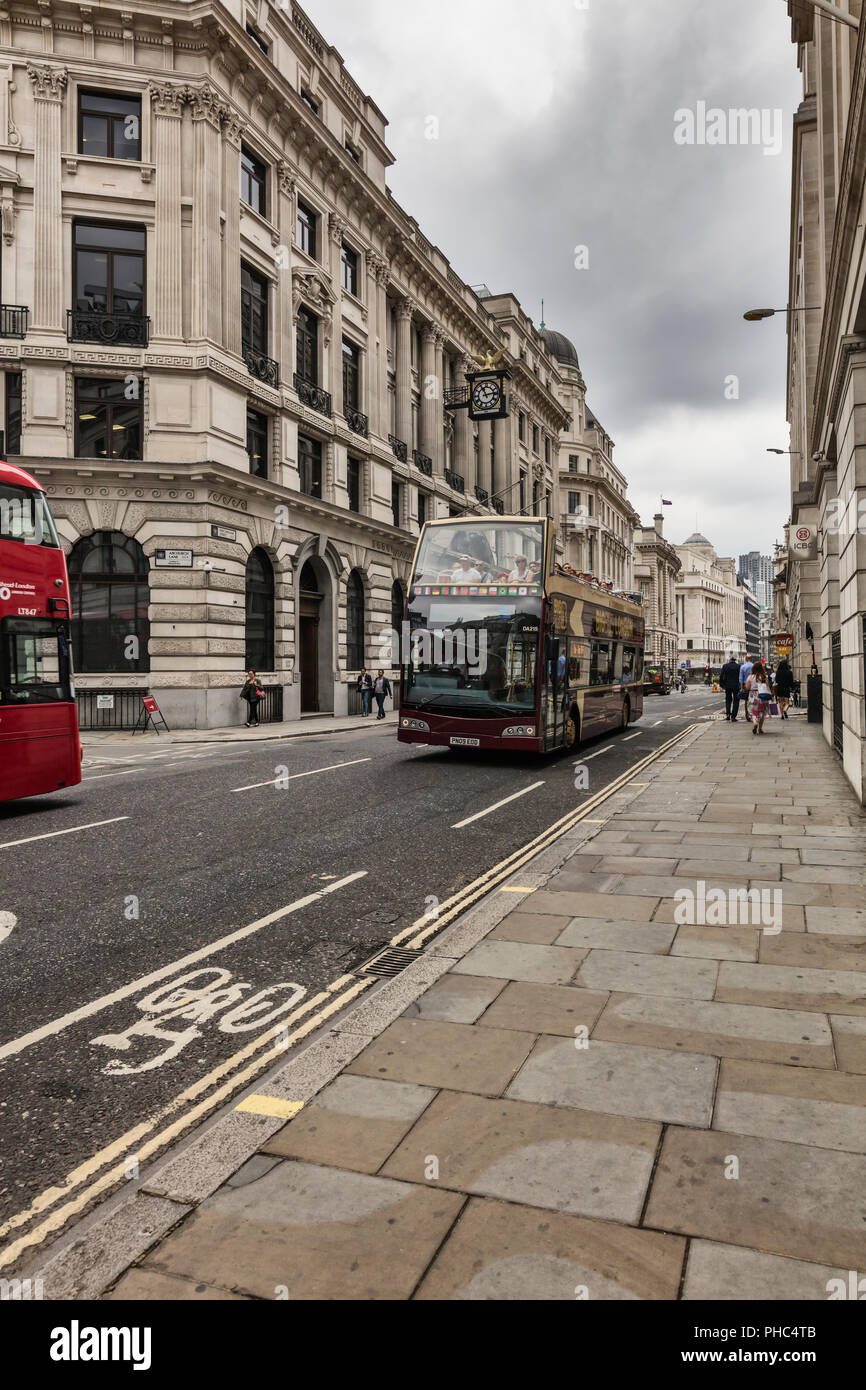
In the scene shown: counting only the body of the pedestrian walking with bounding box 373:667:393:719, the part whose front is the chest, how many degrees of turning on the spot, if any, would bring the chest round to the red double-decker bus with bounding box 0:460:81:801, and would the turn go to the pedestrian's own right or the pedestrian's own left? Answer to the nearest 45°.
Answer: approximately 45° to the pedestrian's own left

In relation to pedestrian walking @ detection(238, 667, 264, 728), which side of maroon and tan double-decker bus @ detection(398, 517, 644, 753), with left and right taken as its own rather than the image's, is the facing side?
right

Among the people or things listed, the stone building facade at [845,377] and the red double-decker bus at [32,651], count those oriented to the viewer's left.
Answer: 1

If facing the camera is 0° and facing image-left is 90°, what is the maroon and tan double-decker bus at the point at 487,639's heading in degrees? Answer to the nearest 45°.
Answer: approximately 45°

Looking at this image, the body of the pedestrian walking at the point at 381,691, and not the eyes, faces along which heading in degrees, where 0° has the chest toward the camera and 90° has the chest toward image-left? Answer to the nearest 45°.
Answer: approximately 45°

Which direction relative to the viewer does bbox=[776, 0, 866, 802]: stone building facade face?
to the viewer's left

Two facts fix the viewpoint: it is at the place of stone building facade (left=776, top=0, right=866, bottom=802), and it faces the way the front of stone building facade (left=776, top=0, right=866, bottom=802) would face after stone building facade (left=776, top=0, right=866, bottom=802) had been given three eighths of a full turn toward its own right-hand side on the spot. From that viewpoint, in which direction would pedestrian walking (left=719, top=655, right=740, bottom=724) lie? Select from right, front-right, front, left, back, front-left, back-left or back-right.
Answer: front-left
